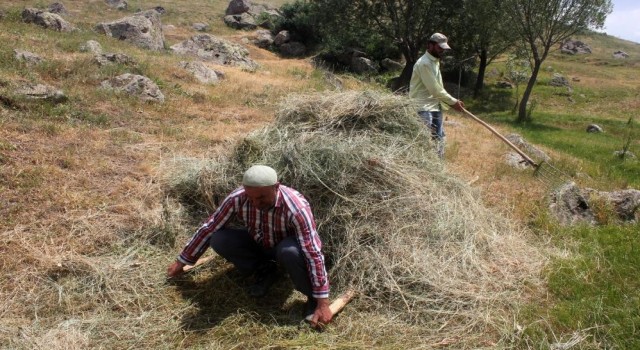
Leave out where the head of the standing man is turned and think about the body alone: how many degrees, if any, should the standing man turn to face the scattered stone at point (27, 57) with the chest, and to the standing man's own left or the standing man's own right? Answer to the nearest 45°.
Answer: approximately 180°

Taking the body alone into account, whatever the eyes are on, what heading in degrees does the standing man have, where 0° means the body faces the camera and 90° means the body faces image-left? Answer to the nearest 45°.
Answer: approximately 270°

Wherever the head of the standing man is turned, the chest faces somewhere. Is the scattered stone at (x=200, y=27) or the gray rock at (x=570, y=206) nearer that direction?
the gray rock

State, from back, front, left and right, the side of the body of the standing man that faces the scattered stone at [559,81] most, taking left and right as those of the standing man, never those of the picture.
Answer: left

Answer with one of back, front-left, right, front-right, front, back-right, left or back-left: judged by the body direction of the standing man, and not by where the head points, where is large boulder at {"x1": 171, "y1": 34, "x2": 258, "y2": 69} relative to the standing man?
back-left

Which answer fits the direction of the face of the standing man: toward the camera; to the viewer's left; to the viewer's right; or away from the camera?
to the viewer's right

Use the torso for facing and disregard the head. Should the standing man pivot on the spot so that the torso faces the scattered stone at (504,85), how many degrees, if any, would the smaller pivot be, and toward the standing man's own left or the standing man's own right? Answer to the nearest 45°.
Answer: approximately 90° to the standing man's own left

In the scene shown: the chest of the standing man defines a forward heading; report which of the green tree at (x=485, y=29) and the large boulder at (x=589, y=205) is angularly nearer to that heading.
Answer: the large boulder

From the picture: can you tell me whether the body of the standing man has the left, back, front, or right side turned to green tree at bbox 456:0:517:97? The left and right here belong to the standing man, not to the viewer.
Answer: left

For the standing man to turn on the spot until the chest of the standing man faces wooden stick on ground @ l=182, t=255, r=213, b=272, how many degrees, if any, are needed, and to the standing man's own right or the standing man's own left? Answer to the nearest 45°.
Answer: approximately 135° to the standing man's own right

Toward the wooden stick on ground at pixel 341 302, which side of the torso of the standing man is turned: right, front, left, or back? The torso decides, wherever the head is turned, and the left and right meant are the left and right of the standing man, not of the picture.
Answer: right

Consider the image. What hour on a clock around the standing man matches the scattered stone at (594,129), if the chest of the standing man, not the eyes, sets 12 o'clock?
The scattered stone is roughly at 10 o'clock from the standing man.
